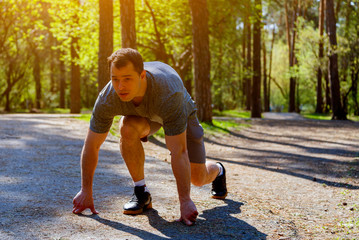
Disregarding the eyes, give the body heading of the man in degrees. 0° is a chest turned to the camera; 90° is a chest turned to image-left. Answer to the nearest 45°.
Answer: approximately 45°
